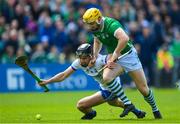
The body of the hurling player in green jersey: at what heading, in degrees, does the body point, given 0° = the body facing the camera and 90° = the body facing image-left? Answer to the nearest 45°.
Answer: approximately 45°

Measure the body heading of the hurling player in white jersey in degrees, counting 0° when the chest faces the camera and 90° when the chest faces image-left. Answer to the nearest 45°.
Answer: approximately 45°

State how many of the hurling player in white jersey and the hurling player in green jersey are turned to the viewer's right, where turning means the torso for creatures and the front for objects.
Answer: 0
